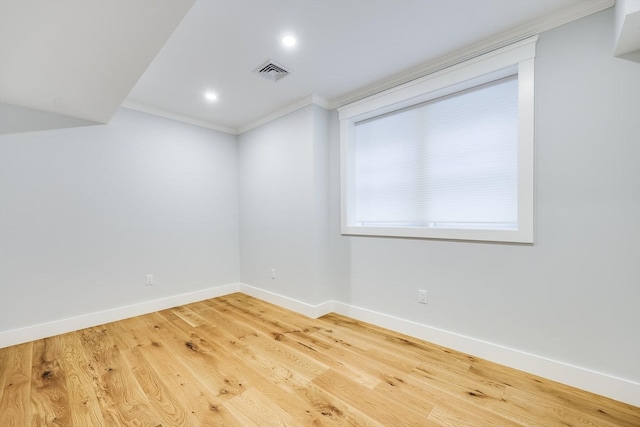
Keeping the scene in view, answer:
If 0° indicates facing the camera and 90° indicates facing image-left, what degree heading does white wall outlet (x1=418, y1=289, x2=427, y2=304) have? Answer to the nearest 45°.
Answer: approximately 45°
